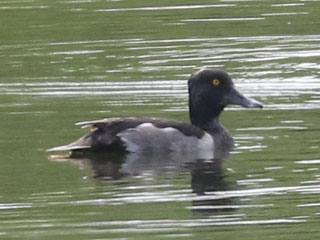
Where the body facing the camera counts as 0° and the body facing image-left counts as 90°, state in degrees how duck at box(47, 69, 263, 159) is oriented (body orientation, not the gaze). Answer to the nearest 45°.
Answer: approximately 270°
